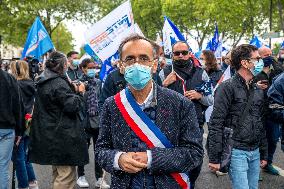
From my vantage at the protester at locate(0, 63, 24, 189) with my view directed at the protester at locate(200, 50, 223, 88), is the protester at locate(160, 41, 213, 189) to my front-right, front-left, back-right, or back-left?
front-right

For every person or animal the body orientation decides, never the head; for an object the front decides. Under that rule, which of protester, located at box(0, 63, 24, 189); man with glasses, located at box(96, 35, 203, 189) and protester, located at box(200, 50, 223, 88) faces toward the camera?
the man with glasses

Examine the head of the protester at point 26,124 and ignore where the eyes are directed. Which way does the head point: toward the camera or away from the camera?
away from the camera

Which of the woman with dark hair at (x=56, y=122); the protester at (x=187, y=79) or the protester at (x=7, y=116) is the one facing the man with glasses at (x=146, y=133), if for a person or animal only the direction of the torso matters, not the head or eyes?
the protester at (x=187, y=79)

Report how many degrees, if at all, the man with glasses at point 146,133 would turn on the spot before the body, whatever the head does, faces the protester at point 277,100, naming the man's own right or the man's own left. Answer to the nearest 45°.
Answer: approximately 135° to the man's own left

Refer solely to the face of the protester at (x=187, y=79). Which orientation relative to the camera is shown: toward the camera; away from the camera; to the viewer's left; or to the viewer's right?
toward the camera

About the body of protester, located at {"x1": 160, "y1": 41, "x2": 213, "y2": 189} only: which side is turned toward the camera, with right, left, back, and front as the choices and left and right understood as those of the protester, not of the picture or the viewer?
front

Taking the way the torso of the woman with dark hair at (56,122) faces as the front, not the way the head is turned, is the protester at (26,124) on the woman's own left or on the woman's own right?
on the woman's own left

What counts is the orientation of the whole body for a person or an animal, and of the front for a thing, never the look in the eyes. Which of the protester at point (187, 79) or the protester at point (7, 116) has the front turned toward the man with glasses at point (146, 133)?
the protester at point (187, 79)

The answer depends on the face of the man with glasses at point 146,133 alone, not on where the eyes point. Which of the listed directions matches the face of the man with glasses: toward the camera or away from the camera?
toward the camera
